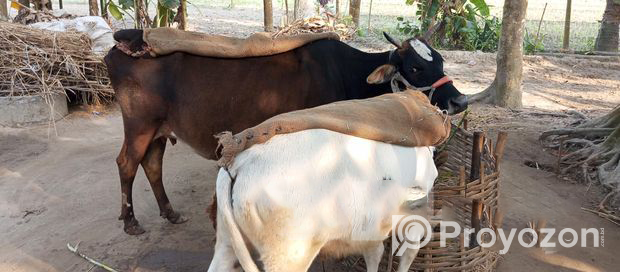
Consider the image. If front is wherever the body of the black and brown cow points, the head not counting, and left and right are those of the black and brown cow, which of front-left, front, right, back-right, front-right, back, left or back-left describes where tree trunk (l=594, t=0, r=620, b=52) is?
front-left

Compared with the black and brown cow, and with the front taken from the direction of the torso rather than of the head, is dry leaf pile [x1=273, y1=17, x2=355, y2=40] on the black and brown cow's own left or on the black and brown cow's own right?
on the black and brown cow's own left

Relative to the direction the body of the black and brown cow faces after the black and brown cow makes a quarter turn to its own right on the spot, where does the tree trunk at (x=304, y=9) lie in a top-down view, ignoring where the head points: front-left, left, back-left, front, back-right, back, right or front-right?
back

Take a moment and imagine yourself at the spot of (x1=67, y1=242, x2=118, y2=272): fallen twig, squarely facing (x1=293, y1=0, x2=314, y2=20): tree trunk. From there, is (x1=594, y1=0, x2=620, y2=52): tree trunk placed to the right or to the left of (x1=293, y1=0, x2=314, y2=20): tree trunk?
right

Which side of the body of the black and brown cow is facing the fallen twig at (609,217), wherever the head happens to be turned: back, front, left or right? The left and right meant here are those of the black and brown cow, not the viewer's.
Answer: front

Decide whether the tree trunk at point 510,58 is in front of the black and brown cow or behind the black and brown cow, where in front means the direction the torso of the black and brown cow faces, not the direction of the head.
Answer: in front

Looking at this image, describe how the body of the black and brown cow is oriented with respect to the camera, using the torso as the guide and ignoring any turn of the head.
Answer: to the viewer's right

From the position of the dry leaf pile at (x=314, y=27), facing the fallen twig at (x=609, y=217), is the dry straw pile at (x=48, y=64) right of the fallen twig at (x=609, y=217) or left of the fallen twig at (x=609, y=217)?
right
